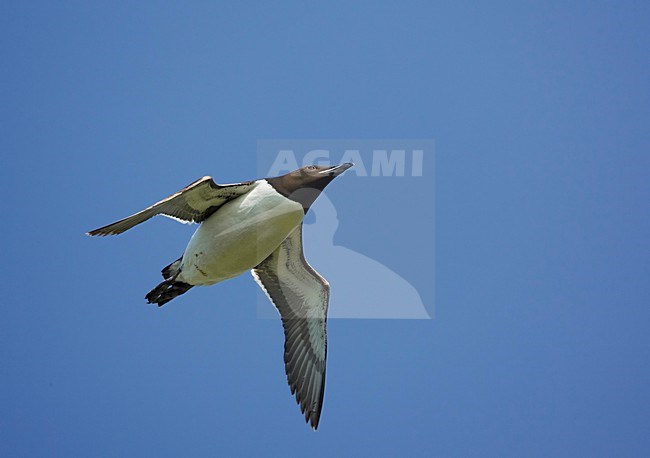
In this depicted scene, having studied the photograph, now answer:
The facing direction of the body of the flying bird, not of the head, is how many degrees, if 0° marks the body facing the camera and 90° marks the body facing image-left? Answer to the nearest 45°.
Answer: approximately 270°
